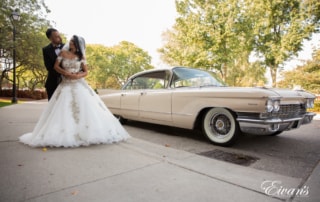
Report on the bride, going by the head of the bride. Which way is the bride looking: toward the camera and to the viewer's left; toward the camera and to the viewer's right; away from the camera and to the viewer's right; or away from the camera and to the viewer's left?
toward the camera and to the viewer's left

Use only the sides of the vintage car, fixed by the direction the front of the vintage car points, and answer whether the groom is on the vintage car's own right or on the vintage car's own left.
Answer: on the vintage car's own right

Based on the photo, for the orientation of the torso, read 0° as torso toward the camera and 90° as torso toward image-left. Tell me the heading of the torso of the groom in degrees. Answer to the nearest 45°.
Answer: approximately 315°

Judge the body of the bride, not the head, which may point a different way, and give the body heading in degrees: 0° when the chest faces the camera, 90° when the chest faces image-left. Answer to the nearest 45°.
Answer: approximately 0°

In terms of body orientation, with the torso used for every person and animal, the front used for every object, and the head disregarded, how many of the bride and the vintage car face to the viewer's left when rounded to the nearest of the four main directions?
0

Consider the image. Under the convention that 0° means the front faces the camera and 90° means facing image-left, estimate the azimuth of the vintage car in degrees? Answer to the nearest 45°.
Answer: approximately 315°

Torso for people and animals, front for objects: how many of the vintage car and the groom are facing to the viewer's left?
0

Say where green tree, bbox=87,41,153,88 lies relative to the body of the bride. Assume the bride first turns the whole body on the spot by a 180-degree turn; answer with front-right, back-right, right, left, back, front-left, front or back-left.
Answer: front
